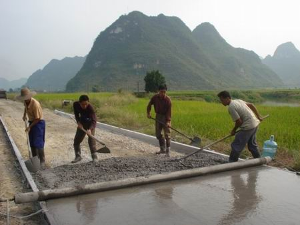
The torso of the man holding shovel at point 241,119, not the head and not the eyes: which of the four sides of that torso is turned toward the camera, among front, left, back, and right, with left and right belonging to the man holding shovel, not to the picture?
left

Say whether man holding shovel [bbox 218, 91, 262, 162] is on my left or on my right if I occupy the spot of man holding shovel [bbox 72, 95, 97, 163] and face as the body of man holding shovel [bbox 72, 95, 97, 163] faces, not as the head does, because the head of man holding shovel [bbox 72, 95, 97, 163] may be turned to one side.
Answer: on my left

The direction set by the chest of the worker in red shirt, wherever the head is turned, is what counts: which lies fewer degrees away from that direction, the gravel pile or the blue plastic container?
the gravel pile

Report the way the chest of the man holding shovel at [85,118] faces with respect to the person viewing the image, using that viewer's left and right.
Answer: facing the viewer

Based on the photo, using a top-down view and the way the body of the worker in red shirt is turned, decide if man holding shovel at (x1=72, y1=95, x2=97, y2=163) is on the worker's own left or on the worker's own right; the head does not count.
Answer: on the worker's own right

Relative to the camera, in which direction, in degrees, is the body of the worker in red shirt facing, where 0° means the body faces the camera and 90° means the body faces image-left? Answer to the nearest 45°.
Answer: approximately 0°

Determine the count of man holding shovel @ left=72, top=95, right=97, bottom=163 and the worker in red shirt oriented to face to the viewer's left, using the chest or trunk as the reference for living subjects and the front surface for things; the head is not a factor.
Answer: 0

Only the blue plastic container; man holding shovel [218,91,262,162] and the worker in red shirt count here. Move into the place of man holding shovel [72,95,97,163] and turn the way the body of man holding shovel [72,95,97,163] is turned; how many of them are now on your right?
0

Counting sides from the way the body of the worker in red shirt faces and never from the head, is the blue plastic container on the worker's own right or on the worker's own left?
on the worker's own left

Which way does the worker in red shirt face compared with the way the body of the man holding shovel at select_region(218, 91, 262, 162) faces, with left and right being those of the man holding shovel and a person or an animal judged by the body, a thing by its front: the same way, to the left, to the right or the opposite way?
to the left

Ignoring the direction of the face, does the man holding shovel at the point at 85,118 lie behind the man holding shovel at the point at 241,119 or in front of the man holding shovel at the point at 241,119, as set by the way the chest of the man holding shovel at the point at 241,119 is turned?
in front

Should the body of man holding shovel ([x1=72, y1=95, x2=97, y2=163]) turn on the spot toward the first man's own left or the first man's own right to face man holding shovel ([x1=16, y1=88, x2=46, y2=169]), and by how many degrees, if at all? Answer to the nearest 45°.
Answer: approximately 90° to the first man's own right

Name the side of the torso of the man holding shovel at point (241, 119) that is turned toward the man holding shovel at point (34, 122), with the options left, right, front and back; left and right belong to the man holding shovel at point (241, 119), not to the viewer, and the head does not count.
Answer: front

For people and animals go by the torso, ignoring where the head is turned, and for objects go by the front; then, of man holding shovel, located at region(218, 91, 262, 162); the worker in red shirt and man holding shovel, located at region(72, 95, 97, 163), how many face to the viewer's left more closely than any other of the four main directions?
1

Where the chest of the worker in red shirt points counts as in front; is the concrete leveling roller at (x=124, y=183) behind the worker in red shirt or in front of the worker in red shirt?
in front

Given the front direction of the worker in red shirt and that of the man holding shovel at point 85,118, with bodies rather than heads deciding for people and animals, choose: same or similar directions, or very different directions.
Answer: same or similar directions

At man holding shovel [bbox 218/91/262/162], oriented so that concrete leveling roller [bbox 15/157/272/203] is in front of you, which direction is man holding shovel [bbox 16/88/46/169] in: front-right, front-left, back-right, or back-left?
front-right

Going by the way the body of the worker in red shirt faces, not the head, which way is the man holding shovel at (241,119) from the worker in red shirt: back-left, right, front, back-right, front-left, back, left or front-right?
front-left
